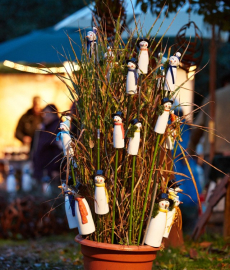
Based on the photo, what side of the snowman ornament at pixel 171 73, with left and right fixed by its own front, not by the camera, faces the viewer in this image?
front

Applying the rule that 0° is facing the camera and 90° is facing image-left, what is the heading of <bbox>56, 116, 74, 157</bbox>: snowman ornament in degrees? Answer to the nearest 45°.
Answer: approximately 45°

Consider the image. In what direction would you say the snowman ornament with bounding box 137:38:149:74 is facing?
toward the camera

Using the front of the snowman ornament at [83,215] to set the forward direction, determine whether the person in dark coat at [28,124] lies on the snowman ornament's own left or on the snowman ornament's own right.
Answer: on the snowman ornament's own right

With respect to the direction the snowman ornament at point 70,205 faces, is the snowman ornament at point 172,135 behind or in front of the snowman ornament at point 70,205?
behind
